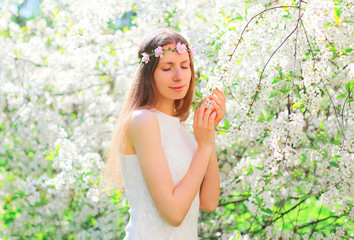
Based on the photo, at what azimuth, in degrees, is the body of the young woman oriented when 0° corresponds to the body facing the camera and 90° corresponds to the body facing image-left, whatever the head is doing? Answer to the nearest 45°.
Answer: approximately 315°
